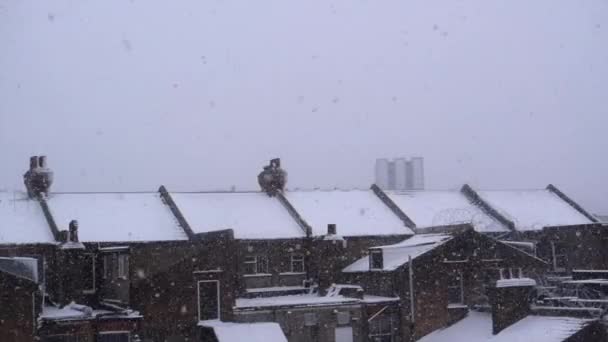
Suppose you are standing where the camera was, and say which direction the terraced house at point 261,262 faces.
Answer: facing away from the viewer and to the left of the viewer
